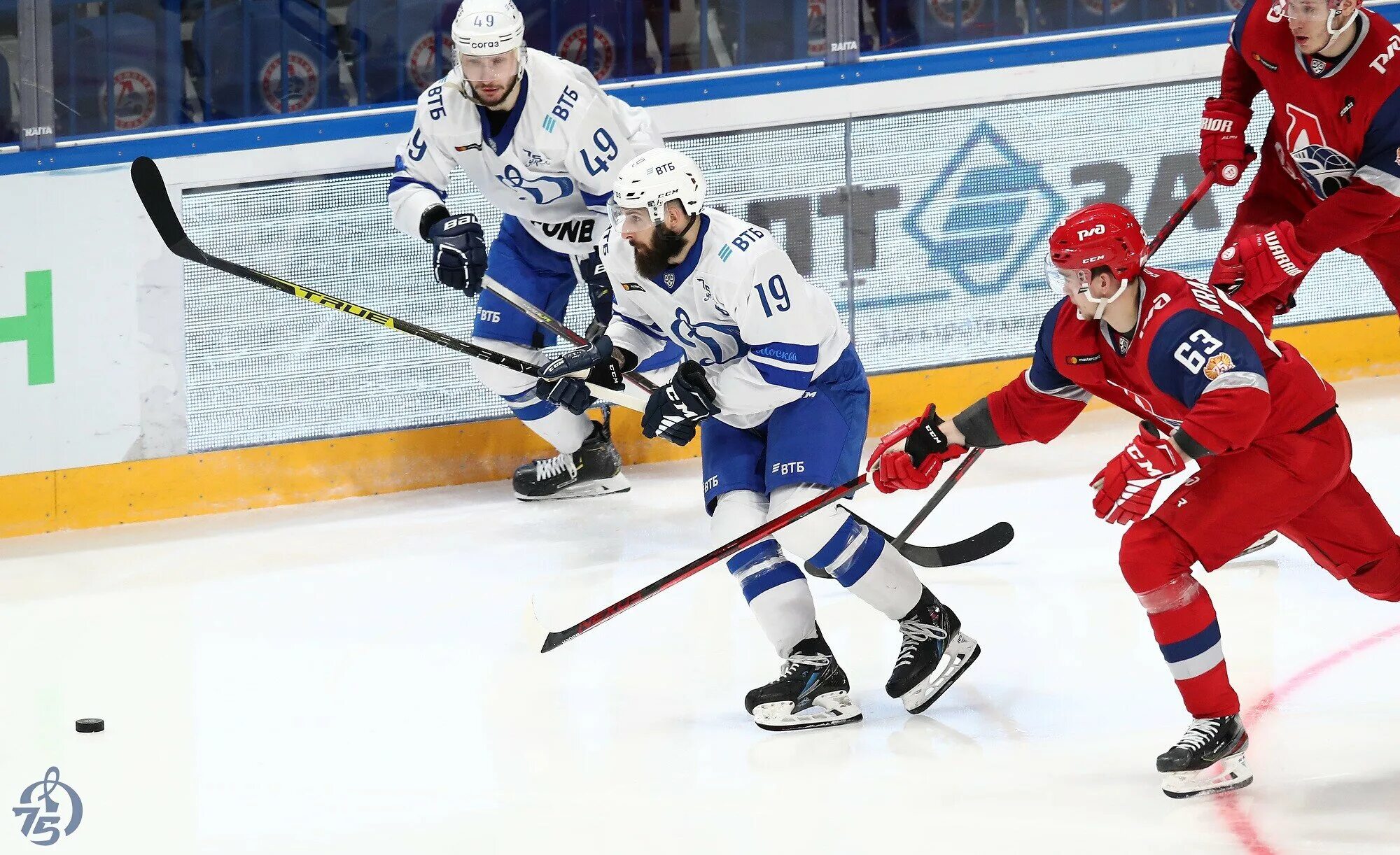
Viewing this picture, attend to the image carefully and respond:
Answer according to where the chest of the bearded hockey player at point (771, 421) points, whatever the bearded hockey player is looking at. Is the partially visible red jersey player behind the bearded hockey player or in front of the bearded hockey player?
behind

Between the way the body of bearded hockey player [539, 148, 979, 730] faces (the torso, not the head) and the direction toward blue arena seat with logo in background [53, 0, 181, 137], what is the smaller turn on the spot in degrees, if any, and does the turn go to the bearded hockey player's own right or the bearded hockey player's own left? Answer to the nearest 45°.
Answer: approximately 90° to the bearded hockey player's own right

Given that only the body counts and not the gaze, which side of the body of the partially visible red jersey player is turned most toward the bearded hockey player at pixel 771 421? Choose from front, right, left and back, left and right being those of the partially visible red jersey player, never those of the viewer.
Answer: front

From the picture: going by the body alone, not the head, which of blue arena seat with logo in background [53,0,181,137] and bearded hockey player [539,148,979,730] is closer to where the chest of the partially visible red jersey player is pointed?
the bearded hockey player

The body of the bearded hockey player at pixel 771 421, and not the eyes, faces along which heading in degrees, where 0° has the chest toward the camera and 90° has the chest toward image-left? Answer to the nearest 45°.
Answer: approximately 45°

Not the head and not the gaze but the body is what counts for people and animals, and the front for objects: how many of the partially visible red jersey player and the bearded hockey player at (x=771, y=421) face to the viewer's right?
0

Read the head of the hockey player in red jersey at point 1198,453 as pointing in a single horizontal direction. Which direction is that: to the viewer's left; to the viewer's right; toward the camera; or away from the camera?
to the viewer's left

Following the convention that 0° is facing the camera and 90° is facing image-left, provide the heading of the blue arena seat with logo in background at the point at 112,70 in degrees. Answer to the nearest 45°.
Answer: approximately 0°

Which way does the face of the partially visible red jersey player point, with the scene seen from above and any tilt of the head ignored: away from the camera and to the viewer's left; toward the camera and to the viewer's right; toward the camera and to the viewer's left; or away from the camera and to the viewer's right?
toward the camera and to the viewer's left

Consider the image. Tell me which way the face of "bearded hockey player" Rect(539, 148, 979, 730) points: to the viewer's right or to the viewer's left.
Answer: to the viewer's left

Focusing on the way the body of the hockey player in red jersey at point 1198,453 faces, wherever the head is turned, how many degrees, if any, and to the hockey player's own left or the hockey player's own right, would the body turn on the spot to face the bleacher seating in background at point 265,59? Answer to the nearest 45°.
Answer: approximately 90° to the hockey player's own right
